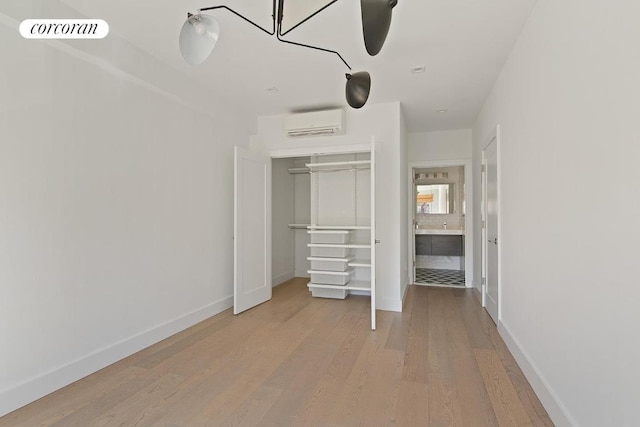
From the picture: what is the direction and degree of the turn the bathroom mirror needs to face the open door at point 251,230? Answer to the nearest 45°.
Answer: approximately 45° to its right

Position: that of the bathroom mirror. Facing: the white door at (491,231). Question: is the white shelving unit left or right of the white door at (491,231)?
right

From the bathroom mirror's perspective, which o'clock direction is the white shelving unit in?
The white shelving unit is roughly at 1 o'clock from the bathroom mirror.

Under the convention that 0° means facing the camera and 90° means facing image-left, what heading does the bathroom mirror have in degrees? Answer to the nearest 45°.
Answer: approximately 0°

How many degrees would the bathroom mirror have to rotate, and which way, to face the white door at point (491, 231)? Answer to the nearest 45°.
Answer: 0° — it already faces it
